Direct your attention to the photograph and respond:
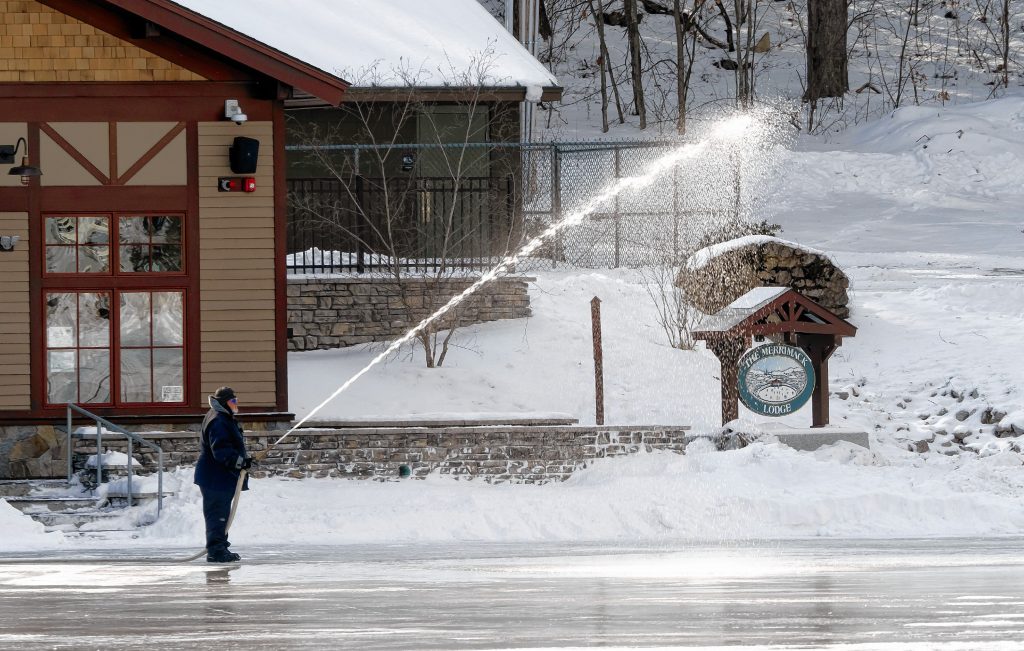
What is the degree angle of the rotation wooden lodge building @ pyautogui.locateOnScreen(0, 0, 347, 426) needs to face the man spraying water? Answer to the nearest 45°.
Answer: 0° — it already faces them

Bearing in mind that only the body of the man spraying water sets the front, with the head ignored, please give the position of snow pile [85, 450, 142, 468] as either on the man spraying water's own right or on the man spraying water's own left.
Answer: on the man spraying water's own left

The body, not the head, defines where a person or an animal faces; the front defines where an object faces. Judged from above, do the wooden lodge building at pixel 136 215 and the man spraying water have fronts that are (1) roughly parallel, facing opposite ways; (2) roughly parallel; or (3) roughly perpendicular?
roughly perpendicular

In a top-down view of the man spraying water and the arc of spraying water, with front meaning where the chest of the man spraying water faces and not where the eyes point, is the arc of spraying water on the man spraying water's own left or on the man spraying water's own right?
on the man spraying water's own left

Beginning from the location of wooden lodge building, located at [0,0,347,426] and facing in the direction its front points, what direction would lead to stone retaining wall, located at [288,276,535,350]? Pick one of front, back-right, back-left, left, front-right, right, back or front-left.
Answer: back-left

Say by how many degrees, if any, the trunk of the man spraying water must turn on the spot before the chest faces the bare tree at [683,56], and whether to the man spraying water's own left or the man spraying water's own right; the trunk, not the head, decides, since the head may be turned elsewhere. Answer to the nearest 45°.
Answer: approximately 45° to the man spraying water's own left

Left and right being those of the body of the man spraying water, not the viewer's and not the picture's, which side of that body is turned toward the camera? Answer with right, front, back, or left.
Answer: right

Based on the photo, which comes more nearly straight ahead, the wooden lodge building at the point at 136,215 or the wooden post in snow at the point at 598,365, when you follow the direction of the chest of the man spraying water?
the wooden post in snow

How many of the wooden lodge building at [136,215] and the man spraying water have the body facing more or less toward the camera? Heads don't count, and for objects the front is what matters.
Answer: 1

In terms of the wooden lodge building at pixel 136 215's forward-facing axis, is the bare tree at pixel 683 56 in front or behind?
behind

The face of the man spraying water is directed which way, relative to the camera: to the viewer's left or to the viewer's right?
to the viewer's right
